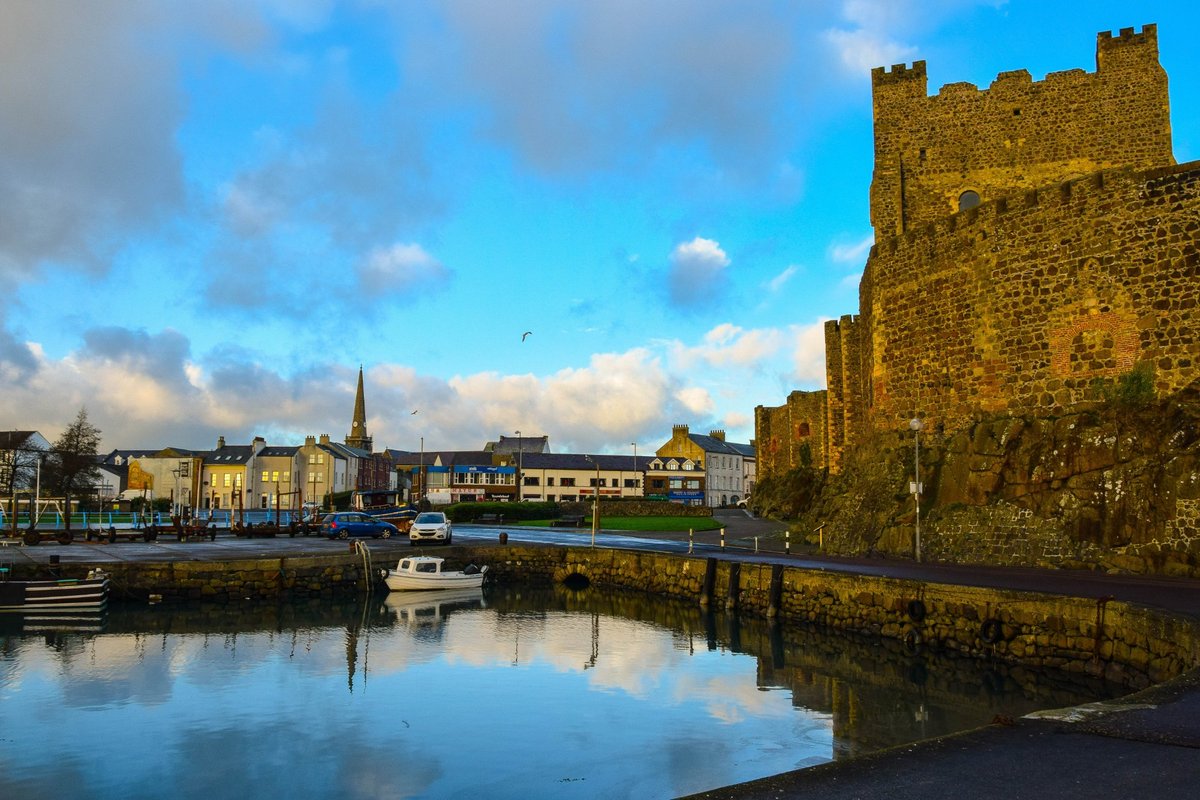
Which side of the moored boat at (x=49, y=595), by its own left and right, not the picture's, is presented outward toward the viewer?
right

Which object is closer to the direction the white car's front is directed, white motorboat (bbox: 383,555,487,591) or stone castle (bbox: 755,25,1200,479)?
the white motorboat

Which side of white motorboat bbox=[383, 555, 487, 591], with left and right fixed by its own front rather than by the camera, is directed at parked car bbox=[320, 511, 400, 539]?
right

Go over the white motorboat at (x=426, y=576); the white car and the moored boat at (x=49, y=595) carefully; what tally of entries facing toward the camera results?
1

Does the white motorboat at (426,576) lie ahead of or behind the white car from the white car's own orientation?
ahead

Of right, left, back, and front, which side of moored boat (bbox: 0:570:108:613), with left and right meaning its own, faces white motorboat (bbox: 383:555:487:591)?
front

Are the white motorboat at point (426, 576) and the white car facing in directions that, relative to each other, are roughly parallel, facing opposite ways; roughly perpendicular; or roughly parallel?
roughly perpendicular

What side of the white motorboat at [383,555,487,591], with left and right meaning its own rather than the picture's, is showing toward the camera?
left

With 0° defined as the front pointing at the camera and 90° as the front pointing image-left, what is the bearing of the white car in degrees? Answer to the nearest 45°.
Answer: approximately 0°

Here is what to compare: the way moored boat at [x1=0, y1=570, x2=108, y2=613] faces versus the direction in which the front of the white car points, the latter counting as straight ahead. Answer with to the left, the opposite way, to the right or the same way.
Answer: to the left

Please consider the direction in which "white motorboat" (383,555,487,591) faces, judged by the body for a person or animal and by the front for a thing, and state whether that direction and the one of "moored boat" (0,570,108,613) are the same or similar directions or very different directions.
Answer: very different directions

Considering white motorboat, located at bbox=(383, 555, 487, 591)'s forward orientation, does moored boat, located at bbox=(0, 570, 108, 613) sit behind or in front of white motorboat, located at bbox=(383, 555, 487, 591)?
in front
